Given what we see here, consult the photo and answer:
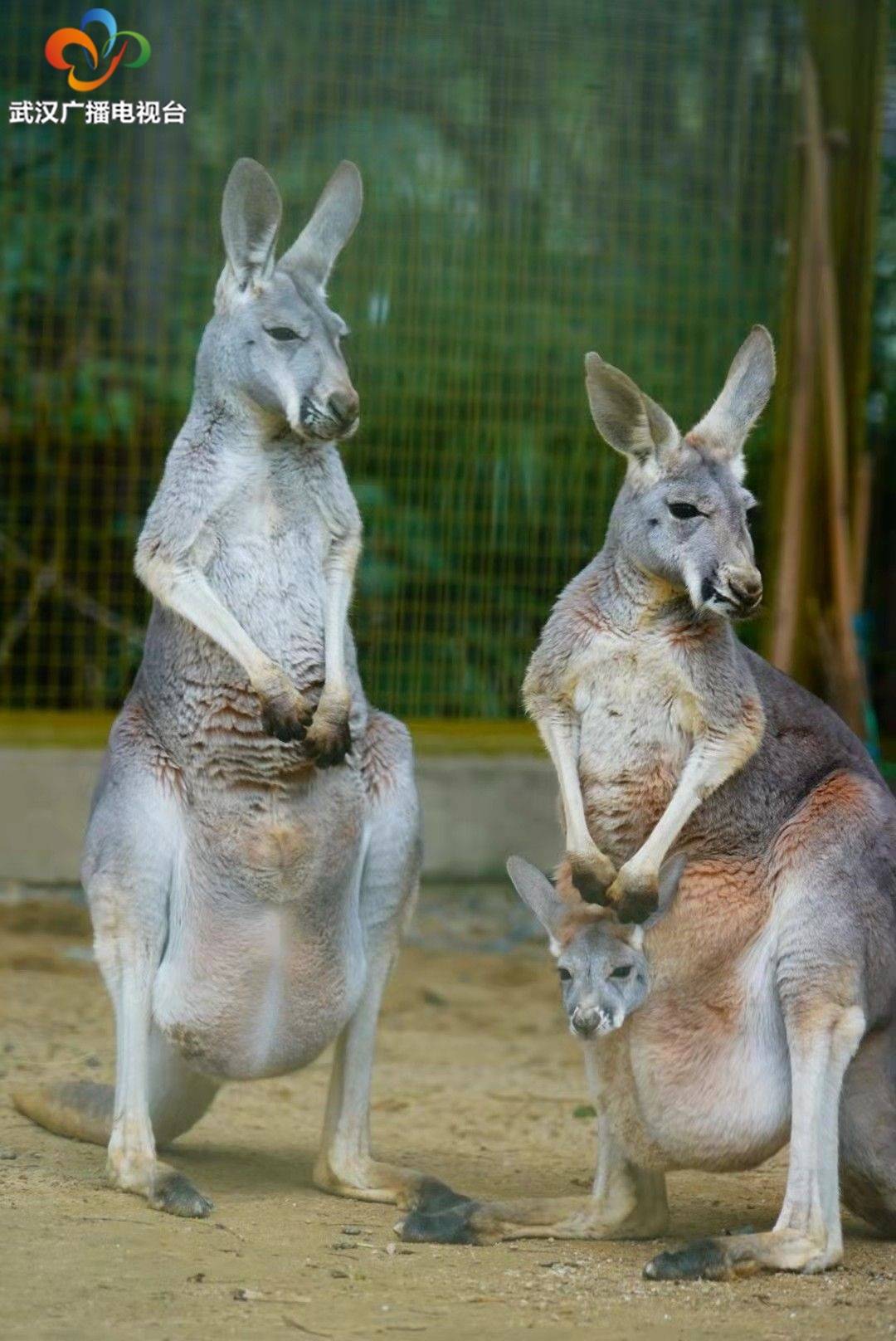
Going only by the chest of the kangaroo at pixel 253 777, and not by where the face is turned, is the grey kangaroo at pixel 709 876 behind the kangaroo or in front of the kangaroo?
in front

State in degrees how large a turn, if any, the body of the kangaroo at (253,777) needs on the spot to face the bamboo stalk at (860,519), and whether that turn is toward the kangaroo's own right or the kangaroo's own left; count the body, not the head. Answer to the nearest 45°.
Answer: approximately 90° to the kangaroo's own left

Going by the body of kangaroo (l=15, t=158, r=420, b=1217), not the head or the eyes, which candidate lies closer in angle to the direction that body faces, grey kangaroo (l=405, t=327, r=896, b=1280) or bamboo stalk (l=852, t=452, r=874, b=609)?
the grey kangaroo

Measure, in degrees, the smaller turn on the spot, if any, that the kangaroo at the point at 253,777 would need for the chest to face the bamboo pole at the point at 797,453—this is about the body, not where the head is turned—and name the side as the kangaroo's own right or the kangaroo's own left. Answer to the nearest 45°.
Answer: approximately 90° to the kangaroo's own left

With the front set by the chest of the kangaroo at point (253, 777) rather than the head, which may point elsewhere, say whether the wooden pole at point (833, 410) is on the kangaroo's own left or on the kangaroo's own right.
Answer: on the kangaroo's own left

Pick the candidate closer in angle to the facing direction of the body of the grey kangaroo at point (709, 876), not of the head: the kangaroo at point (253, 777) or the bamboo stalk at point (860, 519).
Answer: the kangaroo

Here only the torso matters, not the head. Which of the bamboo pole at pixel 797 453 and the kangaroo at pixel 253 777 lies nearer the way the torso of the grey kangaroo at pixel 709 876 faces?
the kangaroo

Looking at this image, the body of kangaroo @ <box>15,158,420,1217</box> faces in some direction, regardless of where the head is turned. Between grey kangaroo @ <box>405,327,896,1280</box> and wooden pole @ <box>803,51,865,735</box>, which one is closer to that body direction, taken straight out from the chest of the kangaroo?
the grey kangaroo

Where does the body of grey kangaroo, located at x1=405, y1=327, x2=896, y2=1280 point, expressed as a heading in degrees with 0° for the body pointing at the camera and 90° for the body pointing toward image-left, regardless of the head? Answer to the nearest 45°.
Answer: approximately 45°

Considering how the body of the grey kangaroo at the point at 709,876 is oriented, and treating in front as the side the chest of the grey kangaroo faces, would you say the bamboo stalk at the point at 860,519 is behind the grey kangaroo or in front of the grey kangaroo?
behind

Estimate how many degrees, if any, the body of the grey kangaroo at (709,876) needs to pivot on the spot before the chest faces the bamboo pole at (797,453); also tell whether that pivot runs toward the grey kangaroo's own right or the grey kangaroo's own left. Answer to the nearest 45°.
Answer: approximately 135° to the grey kangaroo's own right

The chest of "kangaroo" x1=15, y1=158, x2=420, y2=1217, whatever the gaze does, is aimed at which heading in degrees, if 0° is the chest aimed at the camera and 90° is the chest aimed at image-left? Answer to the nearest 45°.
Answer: approximately 315°
